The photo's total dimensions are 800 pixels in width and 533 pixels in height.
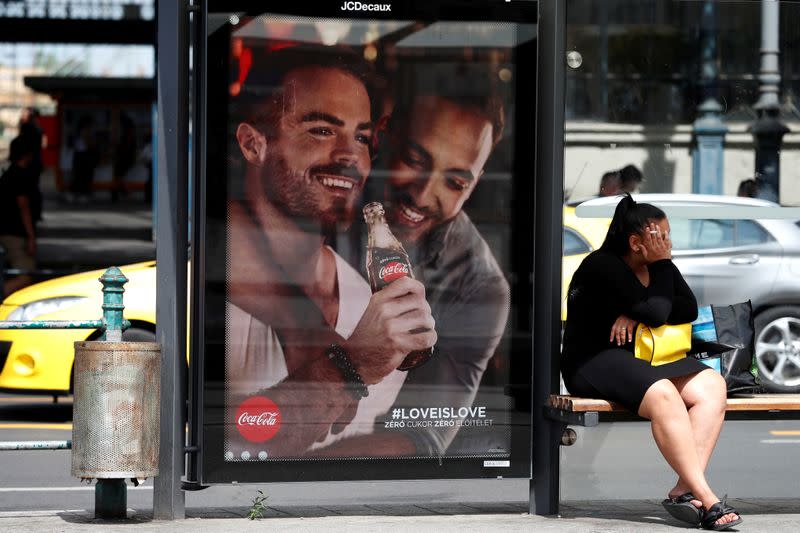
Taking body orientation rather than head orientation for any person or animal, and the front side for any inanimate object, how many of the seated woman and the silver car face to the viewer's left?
1

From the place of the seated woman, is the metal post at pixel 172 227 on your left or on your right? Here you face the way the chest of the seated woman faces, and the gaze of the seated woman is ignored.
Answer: on your right

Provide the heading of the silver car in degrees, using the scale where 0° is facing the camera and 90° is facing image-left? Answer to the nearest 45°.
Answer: approximately 90°

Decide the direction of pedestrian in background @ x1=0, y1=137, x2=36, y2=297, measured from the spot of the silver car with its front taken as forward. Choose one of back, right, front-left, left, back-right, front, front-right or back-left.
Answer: front-right

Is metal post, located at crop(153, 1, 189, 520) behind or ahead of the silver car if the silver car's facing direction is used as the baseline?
ahead

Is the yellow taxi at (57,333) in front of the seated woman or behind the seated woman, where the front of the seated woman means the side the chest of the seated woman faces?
behind

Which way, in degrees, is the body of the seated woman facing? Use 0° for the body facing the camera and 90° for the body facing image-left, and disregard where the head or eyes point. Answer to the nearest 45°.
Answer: approximately 315°

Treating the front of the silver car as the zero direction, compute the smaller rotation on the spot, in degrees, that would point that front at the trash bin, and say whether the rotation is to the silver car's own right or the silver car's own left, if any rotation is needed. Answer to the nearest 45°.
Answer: approximately 45° to the silver car's own left

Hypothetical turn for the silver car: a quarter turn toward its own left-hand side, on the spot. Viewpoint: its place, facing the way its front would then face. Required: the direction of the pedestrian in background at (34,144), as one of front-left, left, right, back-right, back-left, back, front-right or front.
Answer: back-right

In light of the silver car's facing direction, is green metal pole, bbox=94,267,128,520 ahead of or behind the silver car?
ahead
